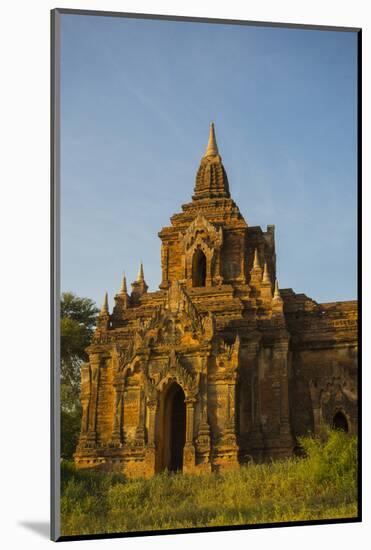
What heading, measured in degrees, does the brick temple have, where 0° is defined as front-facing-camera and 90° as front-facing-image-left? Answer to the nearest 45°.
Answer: approximately 45°

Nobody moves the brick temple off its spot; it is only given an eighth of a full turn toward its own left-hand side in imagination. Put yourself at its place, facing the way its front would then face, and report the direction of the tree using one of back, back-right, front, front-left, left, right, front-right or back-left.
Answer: right
